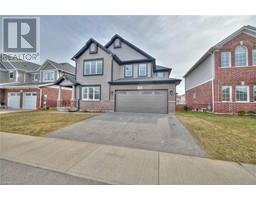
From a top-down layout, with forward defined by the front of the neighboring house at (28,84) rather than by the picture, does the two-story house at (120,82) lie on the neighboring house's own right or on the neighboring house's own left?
on the neighboring house's own left

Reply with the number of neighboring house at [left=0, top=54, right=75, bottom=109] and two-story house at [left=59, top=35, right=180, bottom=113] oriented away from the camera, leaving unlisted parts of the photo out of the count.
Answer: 0

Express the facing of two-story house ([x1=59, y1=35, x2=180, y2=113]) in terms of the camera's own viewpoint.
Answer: facing the viewer

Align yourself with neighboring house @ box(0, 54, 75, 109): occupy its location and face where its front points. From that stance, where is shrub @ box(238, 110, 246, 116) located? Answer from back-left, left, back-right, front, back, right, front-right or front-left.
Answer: left

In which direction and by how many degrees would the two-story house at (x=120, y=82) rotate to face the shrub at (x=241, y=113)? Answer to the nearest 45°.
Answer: approximately 90° to its left

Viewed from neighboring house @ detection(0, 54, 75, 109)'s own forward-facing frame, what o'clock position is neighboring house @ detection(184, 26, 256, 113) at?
neighboring house @ detection(184, 26, 256, 113) is roughly at 9 o'clock from neighboring house @ detection(0, 54, 75, 109).

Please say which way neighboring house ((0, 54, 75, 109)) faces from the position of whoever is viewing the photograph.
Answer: facing the viewer and to the left of the viewer

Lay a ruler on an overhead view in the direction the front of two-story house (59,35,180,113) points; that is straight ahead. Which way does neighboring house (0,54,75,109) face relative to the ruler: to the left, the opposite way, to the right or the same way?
the same way

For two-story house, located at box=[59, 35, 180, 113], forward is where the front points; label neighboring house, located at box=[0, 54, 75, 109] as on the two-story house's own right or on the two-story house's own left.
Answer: on the two-story house's own right
